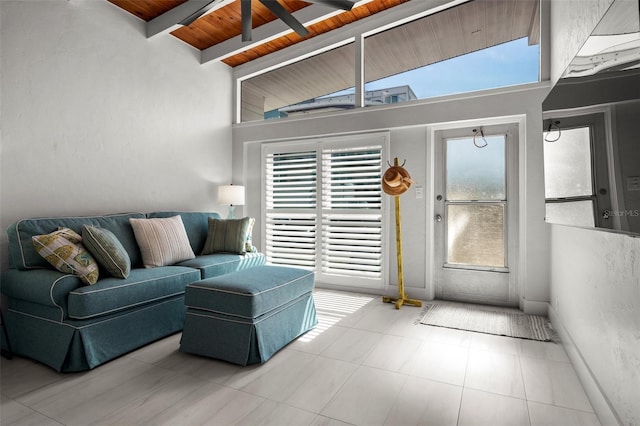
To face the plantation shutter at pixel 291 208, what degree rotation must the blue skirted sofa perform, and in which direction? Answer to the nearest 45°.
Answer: approximately 90° to its left

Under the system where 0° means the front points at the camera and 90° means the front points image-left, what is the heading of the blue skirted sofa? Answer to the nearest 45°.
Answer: approximately 315°

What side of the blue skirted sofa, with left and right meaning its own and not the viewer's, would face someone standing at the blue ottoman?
front

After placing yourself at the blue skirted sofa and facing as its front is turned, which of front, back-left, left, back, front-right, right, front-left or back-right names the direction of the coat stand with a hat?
front-left

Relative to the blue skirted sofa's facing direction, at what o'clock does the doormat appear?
The doormat is roughly at 11 o'clock from the blue skirted sofa.

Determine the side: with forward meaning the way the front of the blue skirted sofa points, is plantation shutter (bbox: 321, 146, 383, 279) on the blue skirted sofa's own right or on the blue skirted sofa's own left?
on the blue skirted sofa's own left
